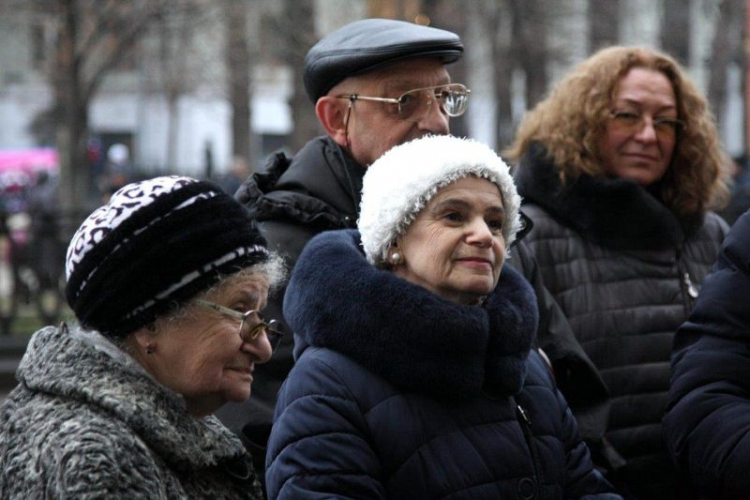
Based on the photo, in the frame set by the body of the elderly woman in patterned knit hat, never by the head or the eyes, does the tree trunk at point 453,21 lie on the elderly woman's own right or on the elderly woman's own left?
on the elderly woman's own left

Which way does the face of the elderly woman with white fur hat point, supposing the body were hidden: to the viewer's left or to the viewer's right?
to the viewer's right

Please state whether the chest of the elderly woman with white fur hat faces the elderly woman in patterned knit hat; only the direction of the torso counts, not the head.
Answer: no

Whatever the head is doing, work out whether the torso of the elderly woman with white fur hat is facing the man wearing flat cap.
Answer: no

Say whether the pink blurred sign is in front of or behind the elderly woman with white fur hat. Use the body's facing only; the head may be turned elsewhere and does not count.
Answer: behind

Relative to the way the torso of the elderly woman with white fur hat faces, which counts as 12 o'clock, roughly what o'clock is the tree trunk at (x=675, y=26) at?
The tree trunk is roughly at 8 o'clock from the elderly woman with white fur hat.

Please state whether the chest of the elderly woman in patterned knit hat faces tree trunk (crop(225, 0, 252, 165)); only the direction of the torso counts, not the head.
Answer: no

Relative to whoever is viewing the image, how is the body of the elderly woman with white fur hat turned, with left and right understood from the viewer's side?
facing the viewer and to the right of the viewer

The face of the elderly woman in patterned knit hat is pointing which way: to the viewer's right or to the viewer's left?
to the viewer's right

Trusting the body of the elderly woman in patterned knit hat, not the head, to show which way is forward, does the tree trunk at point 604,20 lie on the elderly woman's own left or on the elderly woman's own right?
on the elderly woman's own left

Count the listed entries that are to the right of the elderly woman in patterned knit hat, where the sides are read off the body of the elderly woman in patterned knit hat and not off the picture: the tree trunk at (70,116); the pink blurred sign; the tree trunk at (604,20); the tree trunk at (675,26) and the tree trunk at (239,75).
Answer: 0

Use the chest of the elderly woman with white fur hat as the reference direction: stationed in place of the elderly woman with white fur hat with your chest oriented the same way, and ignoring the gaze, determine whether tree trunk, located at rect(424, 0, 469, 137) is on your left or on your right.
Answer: on your left

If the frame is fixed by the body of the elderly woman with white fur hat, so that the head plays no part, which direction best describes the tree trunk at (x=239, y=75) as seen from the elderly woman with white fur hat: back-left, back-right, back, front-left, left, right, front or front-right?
back-left

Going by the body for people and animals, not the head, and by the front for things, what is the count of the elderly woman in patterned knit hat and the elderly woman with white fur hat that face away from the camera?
0

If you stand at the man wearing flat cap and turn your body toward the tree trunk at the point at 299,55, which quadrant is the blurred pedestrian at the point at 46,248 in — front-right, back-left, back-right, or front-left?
front-left
